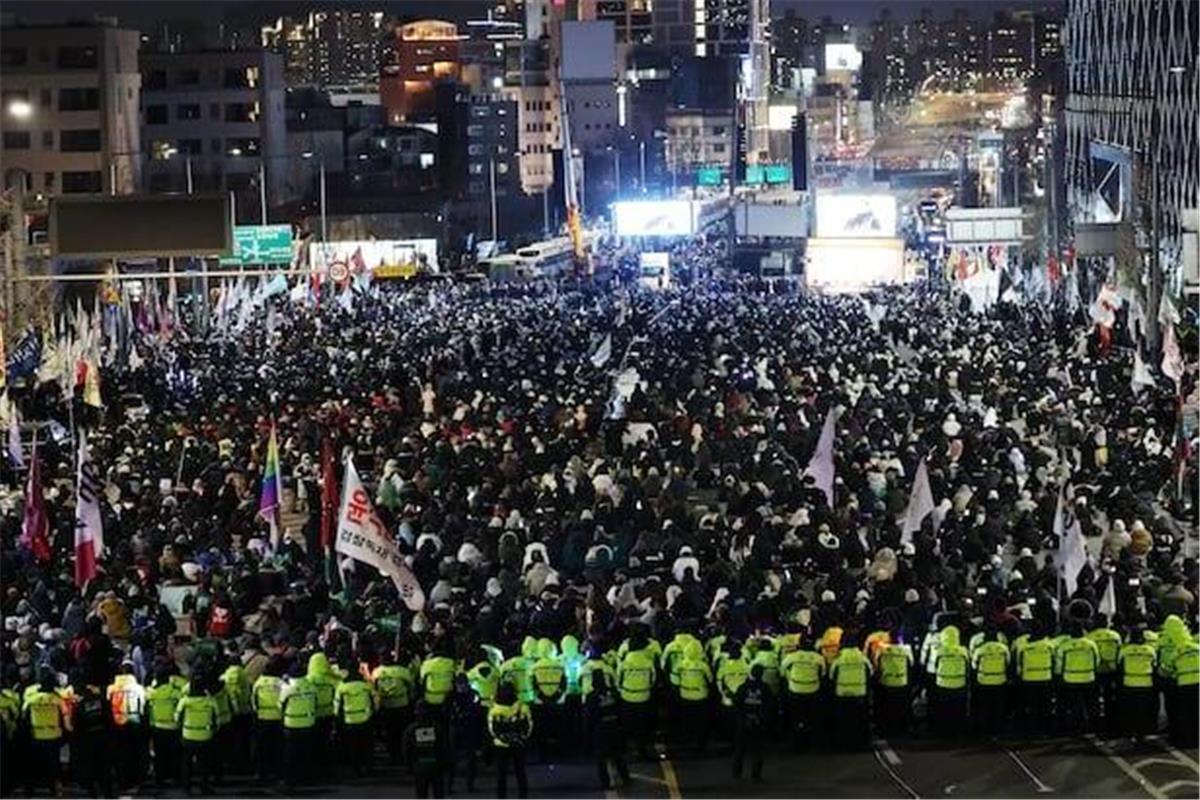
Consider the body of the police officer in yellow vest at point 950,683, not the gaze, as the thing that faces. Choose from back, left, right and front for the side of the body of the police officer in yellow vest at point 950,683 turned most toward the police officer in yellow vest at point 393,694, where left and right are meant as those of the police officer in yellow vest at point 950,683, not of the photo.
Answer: left

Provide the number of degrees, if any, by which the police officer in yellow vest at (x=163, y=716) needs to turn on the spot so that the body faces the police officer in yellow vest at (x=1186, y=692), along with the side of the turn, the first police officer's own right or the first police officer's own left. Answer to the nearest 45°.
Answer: approximately 90° to the first police officer's own right

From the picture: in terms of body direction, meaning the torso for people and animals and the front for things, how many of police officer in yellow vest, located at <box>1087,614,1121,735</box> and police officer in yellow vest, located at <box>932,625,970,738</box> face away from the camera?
2

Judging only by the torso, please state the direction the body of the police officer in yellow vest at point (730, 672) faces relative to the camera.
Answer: away from the camera

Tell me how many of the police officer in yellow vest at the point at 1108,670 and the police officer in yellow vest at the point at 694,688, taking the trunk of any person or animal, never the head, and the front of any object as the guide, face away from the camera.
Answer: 2

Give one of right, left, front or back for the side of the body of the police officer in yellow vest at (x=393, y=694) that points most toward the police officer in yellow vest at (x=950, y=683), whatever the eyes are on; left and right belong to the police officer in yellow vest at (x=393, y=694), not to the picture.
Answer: right

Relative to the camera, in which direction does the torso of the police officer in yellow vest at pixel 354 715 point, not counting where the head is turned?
away from the camera

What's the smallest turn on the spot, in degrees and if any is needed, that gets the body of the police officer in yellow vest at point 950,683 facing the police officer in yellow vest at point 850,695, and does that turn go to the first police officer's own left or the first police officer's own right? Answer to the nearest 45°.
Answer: approximately 90° to the first police officer's own left

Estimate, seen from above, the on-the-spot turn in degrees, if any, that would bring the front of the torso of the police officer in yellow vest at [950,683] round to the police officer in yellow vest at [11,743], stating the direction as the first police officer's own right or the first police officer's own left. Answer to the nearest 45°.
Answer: approximately 90° to the first police officer's own left

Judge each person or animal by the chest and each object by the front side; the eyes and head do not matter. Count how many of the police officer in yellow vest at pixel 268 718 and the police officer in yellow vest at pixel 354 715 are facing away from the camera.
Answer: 2

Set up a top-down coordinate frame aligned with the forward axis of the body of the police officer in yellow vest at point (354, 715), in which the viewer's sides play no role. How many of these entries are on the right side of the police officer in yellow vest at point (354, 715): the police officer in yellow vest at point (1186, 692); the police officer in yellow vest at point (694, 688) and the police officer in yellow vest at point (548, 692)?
3

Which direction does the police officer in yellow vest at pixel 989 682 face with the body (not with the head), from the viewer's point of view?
away from the camera

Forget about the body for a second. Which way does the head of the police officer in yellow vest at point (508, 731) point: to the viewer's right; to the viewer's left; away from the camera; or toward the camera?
away from the camera

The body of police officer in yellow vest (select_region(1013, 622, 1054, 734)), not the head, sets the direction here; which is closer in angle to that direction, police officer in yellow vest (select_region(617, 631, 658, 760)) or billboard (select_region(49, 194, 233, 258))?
the billboard
